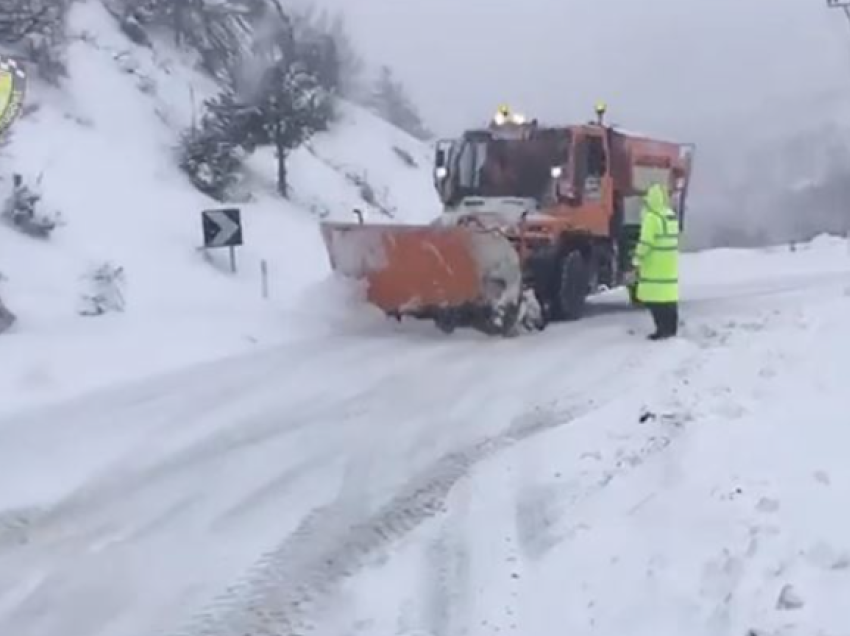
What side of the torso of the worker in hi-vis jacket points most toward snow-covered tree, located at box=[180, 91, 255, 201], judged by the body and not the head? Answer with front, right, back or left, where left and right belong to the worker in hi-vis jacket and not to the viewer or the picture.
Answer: front

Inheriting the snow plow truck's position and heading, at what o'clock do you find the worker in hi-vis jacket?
The worker in hi-vis jacket is roughly at 9 o'clock from the snow plow truck.

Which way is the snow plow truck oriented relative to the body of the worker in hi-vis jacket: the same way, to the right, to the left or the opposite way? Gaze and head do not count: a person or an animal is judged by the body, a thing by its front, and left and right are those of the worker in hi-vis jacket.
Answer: to the left

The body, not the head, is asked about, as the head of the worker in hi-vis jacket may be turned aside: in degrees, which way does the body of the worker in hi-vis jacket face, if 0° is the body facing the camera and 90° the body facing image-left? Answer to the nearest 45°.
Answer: approximately 135°

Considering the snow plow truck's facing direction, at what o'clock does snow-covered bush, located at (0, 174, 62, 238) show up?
The snow-covered bush is roughly at 2 o'clock from the snow plow truck.

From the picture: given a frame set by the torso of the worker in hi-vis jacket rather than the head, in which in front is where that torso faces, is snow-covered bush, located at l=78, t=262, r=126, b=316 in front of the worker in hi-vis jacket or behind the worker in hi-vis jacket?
in front

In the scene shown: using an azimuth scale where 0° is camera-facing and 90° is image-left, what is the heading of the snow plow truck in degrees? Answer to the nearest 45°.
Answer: approximately 45°
